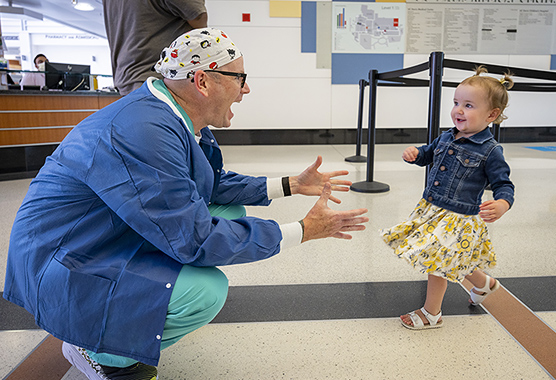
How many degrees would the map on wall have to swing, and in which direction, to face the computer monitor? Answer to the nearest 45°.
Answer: approximately 45° to its right

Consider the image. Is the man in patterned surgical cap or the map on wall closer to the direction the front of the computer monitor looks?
the map on wall

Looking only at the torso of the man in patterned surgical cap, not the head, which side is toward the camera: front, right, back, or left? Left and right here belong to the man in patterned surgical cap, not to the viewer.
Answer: right

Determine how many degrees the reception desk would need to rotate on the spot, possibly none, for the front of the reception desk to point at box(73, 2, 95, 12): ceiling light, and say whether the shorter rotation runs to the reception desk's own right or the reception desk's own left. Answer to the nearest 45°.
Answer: approximately 180°

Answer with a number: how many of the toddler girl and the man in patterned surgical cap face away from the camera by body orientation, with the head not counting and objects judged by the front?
0

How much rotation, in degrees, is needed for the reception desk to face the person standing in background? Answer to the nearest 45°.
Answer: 0° — it already faces them

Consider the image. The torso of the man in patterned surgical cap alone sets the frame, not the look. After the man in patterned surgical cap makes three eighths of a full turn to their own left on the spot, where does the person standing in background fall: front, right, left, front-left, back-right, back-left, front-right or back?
front-right

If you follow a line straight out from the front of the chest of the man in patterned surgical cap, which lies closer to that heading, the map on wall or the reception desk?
the map on wall

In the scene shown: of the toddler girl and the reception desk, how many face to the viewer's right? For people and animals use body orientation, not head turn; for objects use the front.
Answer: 0

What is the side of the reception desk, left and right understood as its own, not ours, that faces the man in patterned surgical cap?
front

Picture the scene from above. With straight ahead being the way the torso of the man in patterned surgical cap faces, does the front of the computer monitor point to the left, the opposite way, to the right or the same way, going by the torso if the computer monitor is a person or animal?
to the left

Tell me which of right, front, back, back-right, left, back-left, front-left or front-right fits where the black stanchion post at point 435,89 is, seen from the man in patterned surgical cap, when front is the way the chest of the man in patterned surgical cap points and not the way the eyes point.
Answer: front-left

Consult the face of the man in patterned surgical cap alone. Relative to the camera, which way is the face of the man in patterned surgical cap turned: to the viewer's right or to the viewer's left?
to the viewer's right

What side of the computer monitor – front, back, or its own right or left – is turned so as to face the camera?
back

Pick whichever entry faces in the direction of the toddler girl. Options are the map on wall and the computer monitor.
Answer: the map on wall
